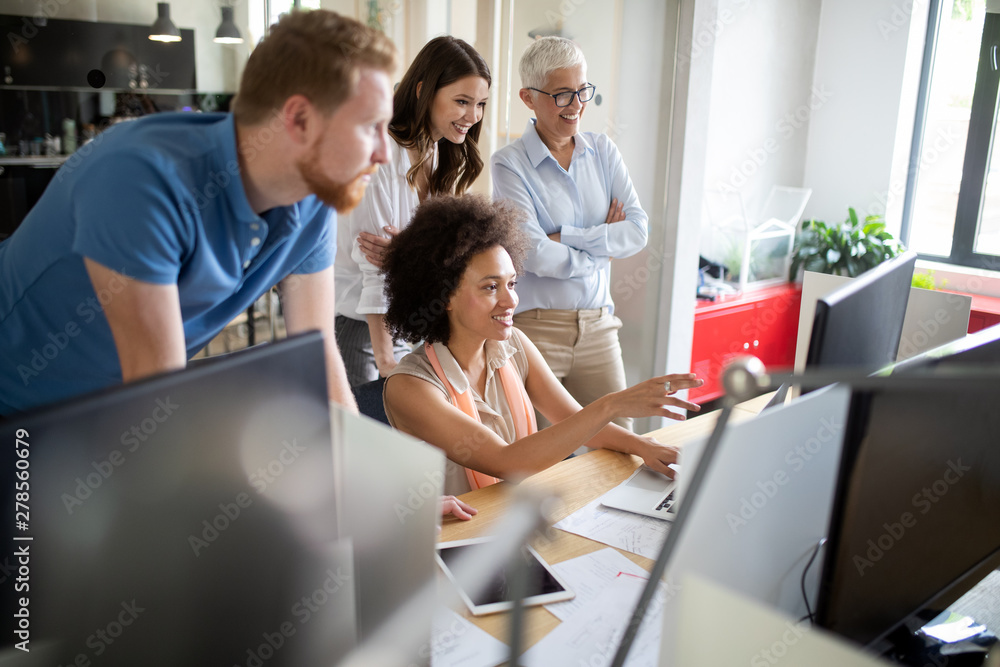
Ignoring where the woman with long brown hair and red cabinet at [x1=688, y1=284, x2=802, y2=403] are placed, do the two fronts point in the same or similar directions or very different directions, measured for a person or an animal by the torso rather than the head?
same or similar directions

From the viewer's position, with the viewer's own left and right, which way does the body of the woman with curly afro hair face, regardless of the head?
facing the viewer and to the right of the viewer

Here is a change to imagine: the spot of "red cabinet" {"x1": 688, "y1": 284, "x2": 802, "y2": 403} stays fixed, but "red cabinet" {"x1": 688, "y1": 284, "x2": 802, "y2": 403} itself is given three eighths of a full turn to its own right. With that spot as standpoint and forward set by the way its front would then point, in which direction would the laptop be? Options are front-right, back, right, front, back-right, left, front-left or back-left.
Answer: left

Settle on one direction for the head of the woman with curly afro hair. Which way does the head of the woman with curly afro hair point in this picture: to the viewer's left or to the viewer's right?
to the viewer's right

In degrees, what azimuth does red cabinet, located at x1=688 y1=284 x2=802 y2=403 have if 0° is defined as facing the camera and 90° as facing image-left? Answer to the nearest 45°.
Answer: approximately 315°

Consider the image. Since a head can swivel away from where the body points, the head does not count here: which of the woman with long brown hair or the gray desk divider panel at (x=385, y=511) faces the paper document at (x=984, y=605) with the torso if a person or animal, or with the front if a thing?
the woman with long brown hair

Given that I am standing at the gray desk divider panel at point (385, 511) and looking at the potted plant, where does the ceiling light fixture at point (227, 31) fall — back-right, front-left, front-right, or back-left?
front-left

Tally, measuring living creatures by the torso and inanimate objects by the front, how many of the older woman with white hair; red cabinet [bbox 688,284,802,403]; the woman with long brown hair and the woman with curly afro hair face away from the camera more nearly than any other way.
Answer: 0

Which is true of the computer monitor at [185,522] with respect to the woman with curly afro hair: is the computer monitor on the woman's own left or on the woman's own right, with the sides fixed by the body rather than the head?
on the woman's own right

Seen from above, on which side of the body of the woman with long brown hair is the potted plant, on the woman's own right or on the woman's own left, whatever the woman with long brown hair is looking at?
on the woman's own left

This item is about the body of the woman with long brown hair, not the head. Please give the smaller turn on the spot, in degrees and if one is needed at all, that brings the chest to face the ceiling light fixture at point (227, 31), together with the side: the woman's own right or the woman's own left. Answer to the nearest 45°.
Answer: approximately 180°

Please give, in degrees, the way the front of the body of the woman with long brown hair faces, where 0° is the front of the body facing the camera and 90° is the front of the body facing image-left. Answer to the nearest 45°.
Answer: approximately 315°

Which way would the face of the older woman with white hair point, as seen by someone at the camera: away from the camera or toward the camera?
toward the camera
